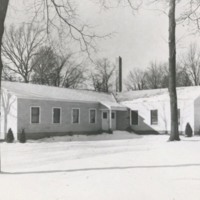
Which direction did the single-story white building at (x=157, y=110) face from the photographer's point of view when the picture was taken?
facing the viewer and to the left of the viewer

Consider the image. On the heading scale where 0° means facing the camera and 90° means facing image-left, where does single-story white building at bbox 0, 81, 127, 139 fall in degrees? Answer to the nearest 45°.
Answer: approximately 315°

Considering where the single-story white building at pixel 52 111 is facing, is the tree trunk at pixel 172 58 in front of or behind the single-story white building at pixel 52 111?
in front

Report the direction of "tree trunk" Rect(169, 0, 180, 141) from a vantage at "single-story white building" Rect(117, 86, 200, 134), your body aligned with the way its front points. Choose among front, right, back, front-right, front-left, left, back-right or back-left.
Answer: front-left

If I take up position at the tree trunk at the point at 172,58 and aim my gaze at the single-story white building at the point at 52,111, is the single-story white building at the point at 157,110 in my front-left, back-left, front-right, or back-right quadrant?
front-right

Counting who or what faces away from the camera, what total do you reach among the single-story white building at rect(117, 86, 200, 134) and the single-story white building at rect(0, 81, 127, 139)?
0

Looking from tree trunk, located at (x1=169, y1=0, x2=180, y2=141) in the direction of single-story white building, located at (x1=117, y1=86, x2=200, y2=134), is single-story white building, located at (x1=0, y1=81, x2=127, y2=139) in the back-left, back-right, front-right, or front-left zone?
front-left
